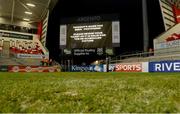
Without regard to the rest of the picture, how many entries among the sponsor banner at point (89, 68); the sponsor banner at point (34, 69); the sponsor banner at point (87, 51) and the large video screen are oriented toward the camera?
4

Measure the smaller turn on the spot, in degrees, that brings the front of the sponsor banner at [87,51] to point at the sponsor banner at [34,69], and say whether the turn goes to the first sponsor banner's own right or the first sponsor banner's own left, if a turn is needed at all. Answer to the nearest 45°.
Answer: approximately 90° to the first sponsor banner's own right

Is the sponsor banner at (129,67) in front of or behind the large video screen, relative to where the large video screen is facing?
in front

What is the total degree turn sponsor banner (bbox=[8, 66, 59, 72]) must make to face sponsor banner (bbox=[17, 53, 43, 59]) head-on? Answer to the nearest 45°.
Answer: approximately 180°

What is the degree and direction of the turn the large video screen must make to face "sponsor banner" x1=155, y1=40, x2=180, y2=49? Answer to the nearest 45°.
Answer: approximately 45° to its left

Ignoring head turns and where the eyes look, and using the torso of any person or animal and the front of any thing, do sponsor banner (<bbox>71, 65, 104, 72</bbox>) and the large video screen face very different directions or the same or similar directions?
same or similar directions

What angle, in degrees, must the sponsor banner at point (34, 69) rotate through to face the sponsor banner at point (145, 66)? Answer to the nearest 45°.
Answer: approximately 45° to its left

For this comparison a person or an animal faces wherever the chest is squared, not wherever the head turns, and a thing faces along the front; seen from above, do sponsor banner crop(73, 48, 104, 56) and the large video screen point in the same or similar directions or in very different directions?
same or similar directions

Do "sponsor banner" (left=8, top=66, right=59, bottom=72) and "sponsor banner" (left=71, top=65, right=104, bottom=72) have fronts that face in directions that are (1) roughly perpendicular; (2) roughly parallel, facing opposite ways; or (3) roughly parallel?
roughly parallel

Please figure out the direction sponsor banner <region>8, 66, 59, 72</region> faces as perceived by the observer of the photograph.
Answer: facing the viewer

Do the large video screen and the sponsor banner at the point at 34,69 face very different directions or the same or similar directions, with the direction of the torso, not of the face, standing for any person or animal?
same or similar directions

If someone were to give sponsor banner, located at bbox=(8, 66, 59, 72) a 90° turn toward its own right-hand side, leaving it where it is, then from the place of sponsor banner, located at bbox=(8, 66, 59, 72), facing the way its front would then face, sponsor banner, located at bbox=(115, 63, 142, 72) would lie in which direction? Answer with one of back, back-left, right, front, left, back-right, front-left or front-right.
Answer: back-left

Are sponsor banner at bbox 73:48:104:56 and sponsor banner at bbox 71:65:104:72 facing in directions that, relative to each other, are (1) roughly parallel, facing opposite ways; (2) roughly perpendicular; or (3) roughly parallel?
roughly parallel

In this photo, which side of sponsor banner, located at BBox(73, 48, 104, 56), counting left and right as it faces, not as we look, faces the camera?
front

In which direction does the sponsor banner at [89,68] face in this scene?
toward the camera

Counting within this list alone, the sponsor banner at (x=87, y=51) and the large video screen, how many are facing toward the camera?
2
